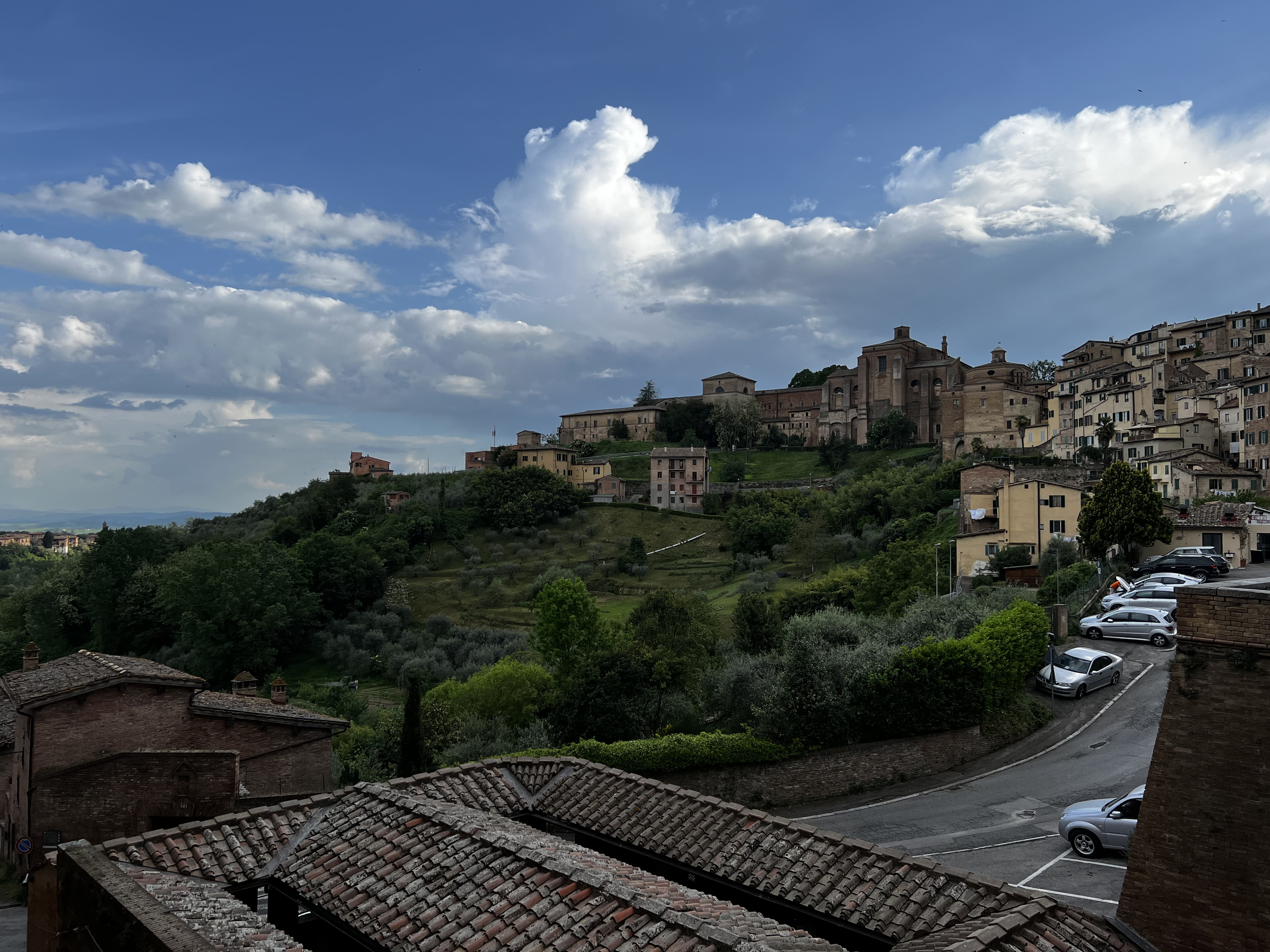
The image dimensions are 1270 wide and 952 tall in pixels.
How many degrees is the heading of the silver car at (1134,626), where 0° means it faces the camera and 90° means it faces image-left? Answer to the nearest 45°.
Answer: approximately 90°

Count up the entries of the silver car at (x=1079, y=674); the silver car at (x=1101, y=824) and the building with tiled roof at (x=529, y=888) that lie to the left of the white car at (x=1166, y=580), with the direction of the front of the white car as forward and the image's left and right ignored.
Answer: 3

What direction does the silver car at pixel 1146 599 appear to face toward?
to the viewer's left

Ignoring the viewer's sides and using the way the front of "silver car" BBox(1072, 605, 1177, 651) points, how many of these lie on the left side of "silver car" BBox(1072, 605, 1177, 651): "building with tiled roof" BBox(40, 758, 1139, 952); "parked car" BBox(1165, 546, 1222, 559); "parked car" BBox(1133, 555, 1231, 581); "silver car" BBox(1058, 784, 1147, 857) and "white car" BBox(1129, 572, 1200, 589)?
2

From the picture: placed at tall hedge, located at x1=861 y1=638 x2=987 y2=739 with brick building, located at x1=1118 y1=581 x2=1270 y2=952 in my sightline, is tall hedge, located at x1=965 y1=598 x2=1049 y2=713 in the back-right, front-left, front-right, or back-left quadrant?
back-left

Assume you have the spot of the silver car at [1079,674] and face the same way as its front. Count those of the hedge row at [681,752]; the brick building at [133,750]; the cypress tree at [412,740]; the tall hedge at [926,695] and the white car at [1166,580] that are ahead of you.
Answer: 4

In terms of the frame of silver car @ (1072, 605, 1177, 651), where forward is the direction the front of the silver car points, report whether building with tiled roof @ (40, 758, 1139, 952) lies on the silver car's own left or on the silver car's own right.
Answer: on the silver car's own left

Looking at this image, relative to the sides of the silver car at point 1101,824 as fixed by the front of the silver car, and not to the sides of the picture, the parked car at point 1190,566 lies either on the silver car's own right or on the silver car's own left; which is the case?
on the silver car's own right

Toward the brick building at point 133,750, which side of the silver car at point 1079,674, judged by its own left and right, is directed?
front

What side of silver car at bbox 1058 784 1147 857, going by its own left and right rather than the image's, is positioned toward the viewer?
left

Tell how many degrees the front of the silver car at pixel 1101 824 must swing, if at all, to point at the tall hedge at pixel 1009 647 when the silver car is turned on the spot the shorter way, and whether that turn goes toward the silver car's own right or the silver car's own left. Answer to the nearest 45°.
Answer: approximately 90° to the silver car's own right

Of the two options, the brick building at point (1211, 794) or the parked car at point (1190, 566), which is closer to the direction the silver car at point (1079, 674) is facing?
the brick building

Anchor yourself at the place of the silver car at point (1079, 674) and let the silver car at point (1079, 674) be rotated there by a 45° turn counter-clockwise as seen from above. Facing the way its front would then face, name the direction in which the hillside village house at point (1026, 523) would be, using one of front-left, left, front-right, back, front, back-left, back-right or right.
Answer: back

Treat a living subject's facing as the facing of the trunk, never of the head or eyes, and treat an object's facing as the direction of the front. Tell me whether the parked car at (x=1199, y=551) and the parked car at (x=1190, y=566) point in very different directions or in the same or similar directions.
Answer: same or similar directions

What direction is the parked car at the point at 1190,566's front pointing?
to the viewer's left

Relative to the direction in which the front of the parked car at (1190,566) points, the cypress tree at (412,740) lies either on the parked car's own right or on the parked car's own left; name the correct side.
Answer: on the parked car's own left

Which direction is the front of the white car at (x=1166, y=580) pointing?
to the viewer's left
